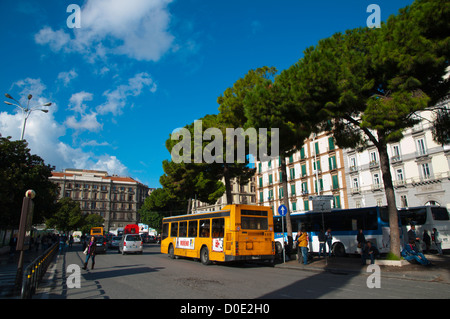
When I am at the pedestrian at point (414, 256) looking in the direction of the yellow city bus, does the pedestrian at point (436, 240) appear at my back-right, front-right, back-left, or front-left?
back-right

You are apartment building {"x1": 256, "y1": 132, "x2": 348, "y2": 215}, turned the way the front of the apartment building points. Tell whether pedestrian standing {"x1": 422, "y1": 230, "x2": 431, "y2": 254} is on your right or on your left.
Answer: on your left

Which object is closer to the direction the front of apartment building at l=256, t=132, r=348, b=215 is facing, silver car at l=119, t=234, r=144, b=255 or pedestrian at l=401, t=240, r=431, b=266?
the silver car

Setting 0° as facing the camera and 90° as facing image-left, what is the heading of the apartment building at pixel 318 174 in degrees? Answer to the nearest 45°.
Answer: approximately 45°

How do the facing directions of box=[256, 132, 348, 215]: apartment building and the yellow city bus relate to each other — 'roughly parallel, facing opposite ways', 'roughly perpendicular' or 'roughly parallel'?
roughly perpendicular
